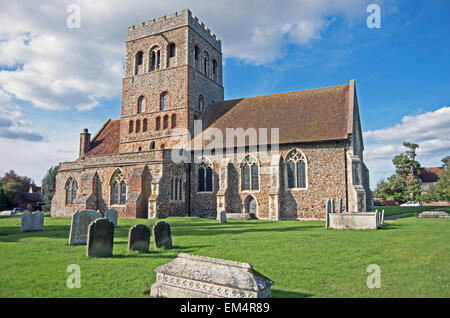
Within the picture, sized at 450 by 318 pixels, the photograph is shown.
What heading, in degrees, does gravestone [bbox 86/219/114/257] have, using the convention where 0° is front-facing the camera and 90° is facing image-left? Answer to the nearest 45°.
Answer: approximately 0°

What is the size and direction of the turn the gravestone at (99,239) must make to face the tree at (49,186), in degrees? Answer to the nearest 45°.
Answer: approximately 180°

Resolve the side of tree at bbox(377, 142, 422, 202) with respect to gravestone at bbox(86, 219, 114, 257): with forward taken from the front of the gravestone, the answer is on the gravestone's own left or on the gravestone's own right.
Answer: on the gravestone's own left

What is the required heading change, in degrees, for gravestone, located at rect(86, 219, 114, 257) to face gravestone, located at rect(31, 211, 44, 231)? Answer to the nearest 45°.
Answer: approximately 180°

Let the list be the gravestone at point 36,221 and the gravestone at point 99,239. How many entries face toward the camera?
2

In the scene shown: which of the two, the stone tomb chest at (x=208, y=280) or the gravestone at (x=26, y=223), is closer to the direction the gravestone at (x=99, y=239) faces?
the stone tomb chest

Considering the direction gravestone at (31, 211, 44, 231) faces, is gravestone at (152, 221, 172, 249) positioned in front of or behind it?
in front

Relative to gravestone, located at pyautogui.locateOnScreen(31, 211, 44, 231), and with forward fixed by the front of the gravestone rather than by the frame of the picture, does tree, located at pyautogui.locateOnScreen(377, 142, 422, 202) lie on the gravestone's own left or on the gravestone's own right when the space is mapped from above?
on the gravestone's own left

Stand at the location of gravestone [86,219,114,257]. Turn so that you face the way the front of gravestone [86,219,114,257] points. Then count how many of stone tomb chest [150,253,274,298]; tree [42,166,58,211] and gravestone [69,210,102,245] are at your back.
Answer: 2

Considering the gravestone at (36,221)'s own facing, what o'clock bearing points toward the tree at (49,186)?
The tree is roughly at 6 o'clock from the gravestone.
